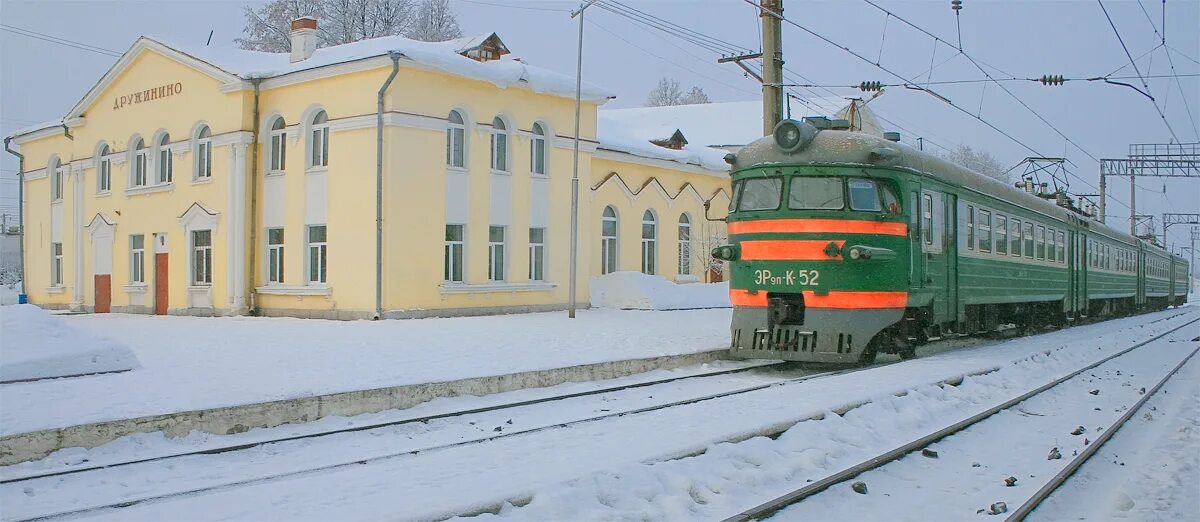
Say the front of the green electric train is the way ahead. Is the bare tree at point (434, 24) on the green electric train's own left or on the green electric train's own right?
on the green electric train's own right

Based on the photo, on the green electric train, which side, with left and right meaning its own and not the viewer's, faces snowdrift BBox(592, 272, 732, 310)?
right

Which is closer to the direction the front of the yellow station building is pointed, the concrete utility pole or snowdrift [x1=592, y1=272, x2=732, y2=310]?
the concrete utility pole

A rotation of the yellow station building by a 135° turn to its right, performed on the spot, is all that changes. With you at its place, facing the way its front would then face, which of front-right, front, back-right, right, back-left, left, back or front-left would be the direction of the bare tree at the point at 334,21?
front

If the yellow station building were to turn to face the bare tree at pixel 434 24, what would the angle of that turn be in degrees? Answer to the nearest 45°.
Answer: approximately 135° to its right

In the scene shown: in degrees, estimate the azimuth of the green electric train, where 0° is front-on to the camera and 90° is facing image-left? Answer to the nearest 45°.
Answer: approximately 45°
